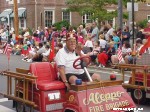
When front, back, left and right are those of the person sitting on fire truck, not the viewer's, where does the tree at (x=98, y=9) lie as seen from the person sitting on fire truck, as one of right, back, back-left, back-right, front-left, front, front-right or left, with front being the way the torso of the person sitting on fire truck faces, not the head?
back-left

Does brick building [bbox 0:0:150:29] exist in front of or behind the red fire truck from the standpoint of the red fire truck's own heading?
behind

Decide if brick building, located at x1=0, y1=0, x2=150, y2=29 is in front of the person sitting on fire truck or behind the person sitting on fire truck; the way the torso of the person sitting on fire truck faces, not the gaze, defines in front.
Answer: behind
